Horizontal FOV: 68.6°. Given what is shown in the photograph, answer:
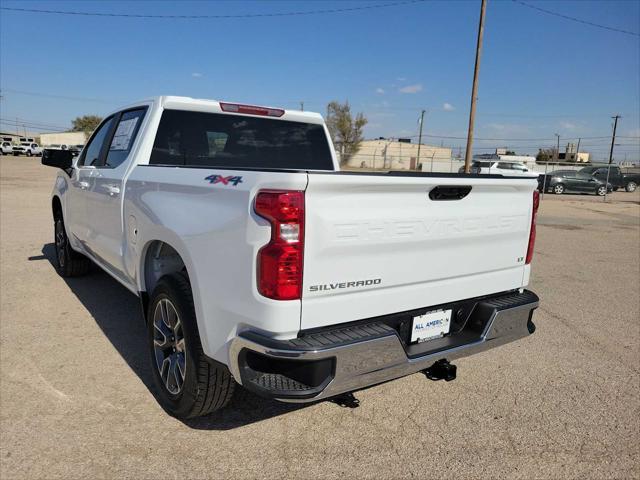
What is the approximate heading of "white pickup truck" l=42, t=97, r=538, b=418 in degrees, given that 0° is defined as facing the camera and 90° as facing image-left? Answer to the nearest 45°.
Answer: approximately 135°

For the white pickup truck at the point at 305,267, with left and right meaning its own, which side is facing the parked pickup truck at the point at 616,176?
right

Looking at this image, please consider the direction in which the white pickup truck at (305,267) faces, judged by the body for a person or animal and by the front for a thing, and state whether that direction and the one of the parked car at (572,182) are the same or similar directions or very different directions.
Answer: very different directions

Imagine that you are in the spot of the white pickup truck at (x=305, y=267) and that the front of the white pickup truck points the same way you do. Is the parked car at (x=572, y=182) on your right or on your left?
on your right
